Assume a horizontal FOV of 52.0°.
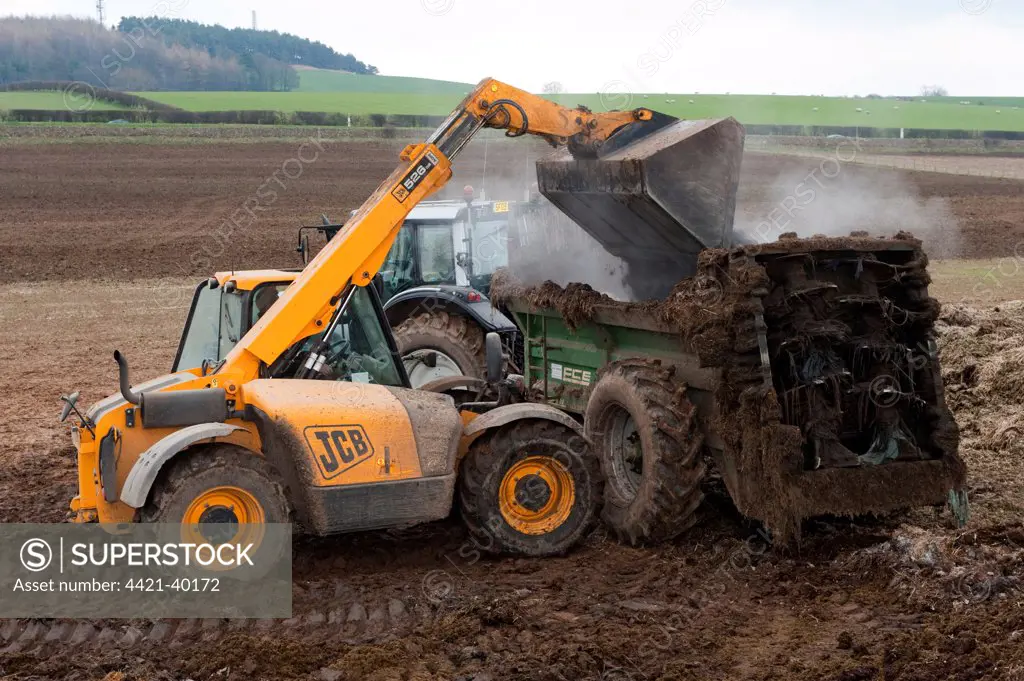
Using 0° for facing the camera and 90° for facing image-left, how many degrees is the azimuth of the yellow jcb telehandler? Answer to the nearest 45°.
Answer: approximately 270°

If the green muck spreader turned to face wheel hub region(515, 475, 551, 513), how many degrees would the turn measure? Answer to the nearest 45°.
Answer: approximately 45° to its left

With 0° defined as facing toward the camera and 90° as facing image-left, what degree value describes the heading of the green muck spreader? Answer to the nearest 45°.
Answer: approximately 135°

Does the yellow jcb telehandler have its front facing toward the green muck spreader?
yes

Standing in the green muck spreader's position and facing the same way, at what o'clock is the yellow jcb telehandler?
The yellow jcb telehandler is roughly at 10 o'clock from the green muck spreader.

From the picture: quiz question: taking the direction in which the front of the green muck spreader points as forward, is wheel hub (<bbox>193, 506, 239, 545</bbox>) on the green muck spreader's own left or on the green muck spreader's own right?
on the green muck spreader's own left

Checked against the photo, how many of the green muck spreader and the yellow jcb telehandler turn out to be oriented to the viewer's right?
1
